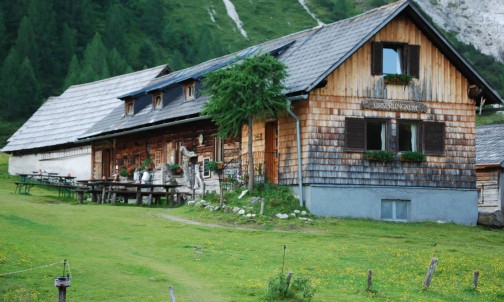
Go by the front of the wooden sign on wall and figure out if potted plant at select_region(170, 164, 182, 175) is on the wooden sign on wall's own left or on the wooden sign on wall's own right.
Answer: on the wooden sign on wall's own right

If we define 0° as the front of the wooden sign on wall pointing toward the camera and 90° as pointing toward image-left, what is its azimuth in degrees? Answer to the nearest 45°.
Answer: approximately 0°

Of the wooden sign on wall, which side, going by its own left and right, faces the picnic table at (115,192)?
right

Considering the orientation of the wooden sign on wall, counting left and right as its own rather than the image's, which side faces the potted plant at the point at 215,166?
right
